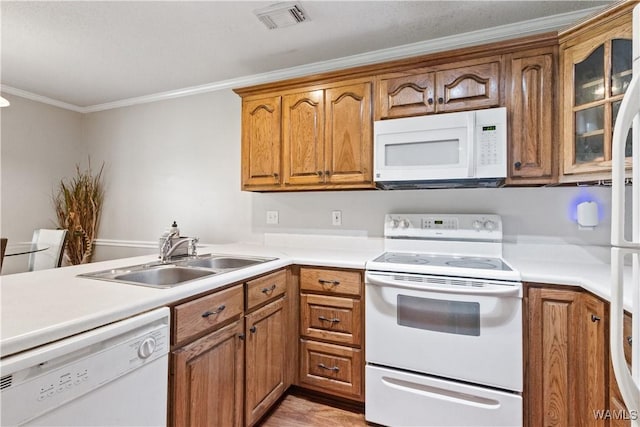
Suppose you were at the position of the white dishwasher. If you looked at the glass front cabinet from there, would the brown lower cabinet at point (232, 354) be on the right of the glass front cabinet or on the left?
left

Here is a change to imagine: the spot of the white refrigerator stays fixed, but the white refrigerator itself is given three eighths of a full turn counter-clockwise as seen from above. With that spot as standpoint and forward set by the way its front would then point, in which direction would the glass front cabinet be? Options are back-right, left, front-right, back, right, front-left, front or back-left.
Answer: back-left

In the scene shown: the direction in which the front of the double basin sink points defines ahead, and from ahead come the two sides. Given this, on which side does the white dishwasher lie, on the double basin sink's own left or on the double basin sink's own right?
on the double basin sink's own right

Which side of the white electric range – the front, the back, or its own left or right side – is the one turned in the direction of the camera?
front

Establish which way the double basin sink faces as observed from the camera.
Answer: facing the viewer and to the right of the viewer

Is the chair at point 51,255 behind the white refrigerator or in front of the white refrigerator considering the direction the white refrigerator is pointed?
in front

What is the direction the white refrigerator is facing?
to the viewer's left

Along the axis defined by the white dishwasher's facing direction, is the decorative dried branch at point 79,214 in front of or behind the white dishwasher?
behind
